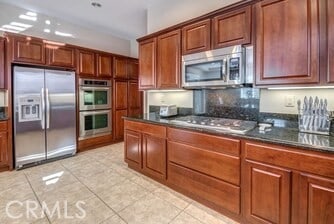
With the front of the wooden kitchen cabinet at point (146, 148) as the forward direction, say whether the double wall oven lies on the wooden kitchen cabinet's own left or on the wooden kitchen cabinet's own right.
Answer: on the wooden kitchen cabinet's own right

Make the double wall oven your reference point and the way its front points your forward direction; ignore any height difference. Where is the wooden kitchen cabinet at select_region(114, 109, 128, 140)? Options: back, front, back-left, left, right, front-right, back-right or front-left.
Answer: left

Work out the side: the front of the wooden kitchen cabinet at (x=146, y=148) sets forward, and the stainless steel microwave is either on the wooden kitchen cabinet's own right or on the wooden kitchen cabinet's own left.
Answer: on the wooden kitchen cabinet's own left

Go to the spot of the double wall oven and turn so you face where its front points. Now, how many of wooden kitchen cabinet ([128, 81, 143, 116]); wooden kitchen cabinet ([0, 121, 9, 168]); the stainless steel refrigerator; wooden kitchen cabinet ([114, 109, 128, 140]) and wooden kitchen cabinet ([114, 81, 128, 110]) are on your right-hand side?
2

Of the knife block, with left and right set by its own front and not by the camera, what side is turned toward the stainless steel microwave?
right

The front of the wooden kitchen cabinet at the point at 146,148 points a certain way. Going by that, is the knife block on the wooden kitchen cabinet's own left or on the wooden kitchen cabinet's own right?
on the wooden kitchen cabinet's own left

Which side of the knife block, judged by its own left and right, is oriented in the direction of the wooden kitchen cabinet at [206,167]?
right

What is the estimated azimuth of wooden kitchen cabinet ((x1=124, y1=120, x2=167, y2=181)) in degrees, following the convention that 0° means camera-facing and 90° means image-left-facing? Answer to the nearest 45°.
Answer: approximately 45°

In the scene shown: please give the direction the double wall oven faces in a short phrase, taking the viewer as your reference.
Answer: facing the viewer and to the right of the viewer

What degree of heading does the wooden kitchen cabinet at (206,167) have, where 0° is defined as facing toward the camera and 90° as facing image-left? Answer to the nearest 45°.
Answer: approximately 45°

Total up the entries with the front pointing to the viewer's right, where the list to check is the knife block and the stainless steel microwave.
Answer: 0

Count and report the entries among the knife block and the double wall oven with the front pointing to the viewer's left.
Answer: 0

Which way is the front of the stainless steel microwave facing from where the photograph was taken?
facing the viewer and to the left of the viewer
